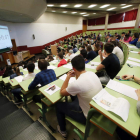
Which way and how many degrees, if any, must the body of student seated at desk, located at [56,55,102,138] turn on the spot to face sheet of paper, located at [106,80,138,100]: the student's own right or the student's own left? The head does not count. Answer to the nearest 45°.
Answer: approximately 135° to the student's own right

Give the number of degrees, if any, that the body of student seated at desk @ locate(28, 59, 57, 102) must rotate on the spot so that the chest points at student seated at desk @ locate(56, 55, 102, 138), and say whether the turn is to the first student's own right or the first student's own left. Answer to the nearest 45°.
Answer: approximately 180°

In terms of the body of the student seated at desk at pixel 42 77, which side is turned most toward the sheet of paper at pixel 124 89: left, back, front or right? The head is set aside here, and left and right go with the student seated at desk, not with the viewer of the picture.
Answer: back

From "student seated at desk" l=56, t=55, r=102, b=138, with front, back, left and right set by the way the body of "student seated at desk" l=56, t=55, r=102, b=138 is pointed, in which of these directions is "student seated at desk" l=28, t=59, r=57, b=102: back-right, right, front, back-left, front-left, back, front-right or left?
front

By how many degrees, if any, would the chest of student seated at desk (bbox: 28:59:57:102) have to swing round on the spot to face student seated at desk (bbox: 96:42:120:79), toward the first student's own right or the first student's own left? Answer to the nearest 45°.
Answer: approximately 135° to the first student's own right

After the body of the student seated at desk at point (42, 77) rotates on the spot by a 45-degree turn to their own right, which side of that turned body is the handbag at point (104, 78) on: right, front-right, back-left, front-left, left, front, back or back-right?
right

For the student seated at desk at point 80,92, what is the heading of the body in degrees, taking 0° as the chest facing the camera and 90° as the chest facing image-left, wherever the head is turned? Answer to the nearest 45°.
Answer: approximately 135°

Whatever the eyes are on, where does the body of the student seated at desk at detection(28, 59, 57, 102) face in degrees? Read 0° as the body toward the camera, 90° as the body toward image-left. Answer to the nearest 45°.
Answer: approximately 135°

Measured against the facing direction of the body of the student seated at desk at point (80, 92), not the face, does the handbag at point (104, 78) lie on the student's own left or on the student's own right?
on the student's own right

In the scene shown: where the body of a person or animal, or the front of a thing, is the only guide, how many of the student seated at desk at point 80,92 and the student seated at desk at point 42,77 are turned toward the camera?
0
